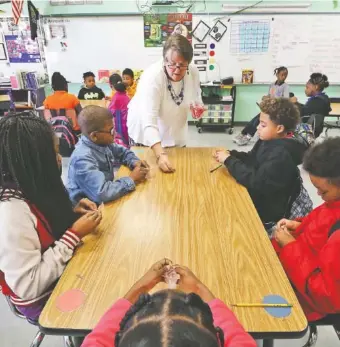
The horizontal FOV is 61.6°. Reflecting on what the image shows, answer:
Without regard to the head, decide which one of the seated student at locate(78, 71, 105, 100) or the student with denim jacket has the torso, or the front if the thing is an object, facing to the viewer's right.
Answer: the student with denim jacket

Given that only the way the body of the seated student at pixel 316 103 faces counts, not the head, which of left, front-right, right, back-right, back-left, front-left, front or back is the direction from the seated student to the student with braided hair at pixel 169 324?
left

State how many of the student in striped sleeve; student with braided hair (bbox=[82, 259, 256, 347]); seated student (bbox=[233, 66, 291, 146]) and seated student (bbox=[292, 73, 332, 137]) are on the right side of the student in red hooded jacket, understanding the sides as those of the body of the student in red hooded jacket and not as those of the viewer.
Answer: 2

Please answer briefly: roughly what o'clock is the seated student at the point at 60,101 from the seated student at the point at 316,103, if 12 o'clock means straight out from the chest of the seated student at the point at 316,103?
the seated student at the point at 60,101 is roughly at 11 o'clock from the seated student at the point at 316,103.

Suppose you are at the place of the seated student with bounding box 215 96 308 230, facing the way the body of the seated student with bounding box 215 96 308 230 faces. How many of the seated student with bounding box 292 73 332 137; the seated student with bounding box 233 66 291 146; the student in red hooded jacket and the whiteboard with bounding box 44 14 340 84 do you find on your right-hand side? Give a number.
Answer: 3

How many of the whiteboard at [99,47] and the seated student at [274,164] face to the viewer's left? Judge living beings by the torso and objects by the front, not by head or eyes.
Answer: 1

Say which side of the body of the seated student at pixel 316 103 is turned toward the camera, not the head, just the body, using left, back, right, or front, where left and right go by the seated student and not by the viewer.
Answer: left

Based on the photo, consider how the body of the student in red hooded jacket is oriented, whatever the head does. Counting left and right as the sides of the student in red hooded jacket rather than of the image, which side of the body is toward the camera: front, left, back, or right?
left

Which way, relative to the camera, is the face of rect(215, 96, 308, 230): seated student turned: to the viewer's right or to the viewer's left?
to the viewer's left

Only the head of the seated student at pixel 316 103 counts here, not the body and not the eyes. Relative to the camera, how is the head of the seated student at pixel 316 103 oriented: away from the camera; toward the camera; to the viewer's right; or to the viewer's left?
to the viewer's left

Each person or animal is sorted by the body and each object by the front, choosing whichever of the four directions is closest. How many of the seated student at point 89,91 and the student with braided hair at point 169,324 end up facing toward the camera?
1

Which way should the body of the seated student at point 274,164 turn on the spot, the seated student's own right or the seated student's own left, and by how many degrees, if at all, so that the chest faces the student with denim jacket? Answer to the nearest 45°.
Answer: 0° — they already face them

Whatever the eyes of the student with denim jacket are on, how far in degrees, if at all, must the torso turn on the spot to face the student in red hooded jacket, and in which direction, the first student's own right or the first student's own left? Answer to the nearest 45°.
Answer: approximately 45° to the first student's own right

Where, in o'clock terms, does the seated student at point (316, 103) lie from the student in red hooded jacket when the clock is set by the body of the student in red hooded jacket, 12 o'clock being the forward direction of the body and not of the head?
The seated student is roughly at 3 o'clock from the student in red hooded jacket.

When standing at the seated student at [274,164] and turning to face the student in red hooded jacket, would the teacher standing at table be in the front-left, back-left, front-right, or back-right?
back-right

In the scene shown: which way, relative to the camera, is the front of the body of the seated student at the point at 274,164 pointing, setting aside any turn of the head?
to the viewer's left

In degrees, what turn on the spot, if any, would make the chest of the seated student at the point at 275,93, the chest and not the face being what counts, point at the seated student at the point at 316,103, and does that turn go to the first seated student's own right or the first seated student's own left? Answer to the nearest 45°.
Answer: approximately 90° to the first seated student's own left

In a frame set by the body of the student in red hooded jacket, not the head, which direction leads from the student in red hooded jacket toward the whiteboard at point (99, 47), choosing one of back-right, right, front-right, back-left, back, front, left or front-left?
front-right

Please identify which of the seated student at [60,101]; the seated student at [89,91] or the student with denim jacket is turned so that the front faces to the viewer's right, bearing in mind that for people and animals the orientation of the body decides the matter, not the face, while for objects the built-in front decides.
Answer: the student with denim jacket
